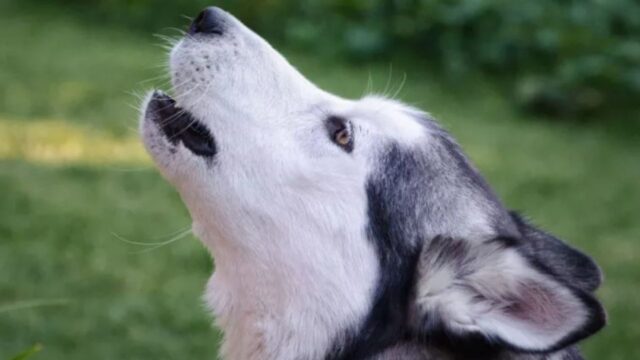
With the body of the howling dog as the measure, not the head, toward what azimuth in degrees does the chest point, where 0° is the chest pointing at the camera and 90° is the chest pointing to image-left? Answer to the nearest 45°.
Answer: approximately 90°
